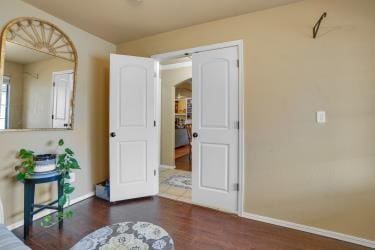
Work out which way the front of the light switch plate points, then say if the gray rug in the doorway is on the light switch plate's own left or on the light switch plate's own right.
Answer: on the light switch plate's own right

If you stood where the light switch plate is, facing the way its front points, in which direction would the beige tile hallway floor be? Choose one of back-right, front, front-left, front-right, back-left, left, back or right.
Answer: right

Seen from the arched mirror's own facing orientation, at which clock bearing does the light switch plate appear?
The light switch plate is roughly at 12 o'clock from the arched mirror.

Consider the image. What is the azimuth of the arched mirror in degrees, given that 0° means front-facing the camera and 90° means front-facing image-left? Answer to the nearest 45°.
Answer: approximately 315°

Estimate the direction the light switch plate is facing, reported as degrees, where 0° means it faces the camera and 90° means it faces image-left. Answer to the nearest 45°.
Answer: approximately 0°

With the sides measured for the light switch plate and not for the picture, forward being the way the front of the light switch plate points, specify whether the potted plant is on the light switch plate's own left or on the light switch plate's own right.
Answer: on the light switch plate's own right

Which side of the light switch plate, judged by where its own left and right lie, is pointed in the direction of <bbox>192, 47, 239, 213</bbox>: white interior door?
right
